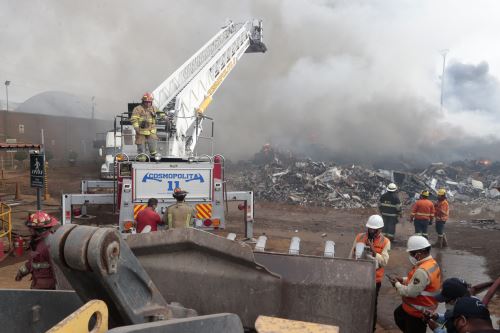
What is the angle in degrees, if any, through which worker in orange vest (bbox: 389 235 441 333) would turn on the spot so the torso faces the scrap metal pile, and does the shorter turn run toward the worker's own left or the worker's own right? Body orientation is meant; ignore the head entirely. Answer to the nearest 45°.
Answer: approximately 90° to the worker's own right

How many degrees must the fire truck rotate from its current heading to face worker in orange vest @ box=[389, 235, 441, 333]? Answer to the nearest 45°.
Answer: approximately 135° to its right

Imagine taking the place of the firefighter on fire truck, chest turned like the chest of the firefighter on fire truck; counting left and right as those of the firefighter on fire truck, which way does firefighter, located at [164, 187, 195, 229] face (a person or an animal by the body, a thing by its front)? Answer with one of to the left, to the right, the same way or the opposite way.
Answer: the opposite way

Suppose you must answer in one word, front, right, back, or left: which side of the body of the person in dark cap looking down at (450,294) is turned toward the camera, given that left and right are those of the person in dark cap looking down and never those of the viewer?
left

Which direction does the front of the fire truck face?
away from the camera

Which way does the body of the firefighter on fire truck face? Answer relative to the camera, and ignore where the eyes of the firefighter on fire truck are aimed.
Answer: toward the camera

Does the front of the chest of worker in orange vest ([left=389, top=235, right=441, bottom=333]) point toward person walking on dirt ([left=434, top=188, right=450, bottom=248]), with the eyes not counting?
no

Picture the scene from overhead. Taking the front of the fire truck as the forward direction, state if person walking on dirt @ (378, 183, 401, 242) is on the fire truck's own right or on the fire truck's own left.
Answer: on the fire truck's own right

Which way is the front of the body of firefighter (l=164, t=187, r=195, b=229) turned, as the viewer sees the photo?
away from the camera

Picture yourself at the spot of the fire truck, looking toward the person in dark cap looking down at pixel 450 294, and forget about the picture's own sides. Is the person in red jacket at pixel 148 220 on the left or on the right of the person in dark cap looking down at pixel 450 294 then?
right

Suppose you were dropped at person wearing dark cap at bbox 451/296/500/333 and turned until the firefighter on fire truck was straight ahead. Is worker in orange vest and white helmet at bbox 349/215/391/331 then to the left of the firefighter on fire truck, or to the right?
right

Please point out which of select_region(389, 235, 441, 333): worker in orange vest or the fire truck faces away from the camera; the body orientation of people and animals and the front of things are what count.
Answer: the fire truck
